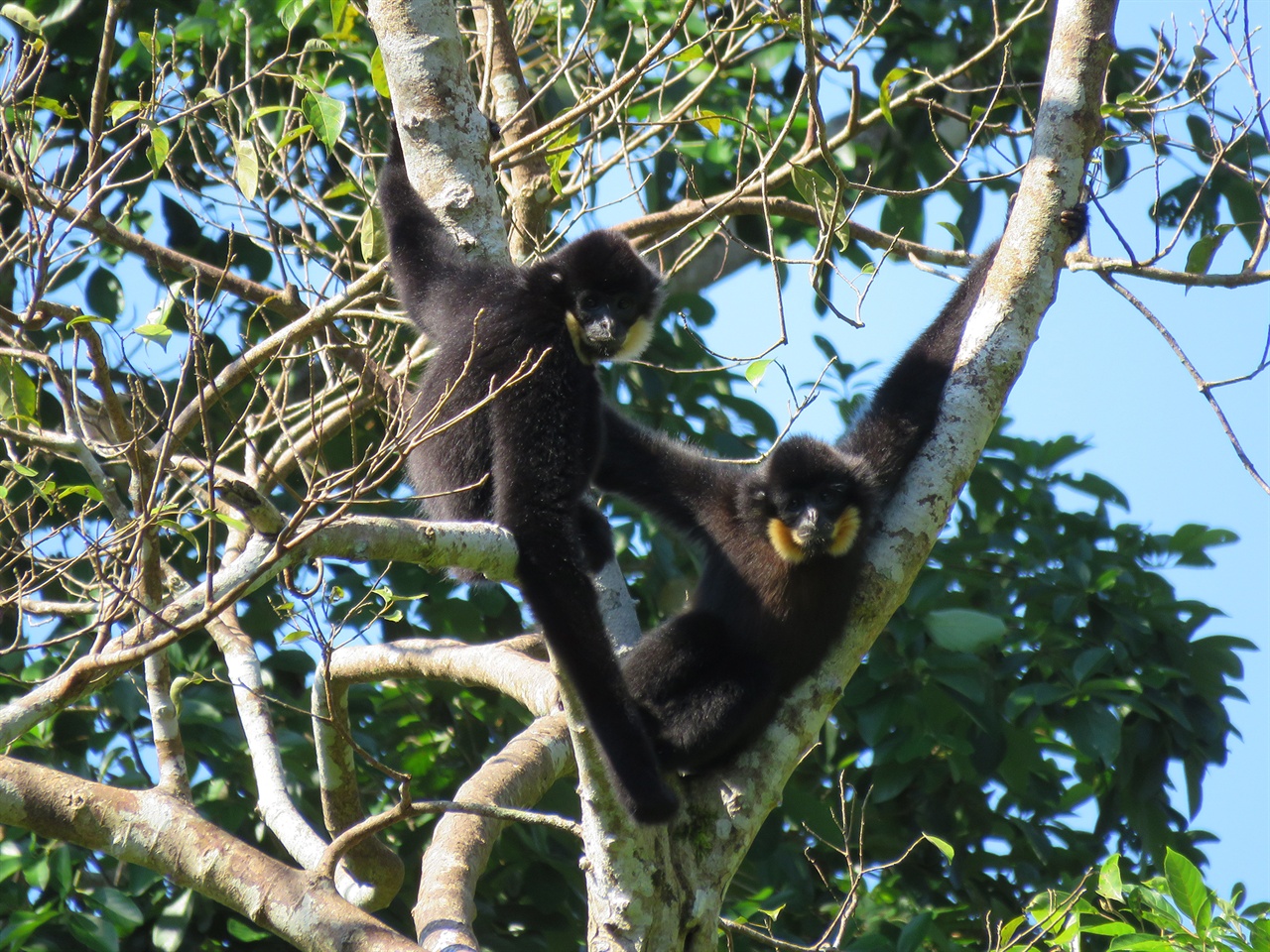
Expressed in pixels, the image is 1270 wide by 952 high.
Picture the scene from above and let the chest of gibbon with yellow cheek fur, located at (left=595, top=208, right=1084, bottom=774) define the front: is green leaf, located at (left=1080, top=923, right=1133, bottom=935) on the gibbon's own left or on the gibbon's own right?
on the gibbon's own left

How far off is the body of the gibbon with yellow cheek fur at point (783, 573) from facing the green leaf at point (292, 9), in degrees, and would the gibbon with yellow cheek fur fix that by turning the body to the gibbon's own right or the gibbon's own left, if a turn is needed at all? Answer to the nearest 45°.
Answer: approximately 90° to the gibbon's own right

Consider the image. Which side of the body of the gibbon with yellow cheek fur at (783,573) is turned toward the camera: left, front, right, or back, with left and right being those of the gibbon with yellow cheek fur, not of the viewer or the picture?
front

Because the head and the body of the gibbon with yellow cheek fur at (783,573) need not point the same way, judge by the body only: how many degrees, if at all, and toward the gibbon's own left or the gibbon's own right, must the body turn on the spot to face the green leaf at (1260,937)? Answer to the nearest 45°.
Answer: approximately 90° to the gibbon's own left

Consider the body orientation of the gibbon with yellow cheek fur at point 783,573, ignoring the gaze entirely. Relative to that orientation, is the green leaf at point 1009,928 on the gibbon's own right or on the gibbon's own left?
on the gibbon's own left

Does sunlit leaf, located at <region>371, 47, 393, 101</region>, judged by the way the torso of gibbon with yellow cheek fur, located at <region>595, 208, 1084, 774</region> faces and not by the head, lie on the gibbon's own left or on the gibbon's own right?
on the gibbon's own right

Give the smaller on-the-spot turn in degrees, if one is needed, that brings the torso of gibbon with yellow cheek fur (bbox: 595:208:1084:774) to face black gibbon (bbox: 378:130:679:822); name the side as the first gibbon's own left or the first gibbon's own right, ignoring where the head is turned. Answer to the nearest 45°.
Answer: approximately 45° to the first gibbon's own right
